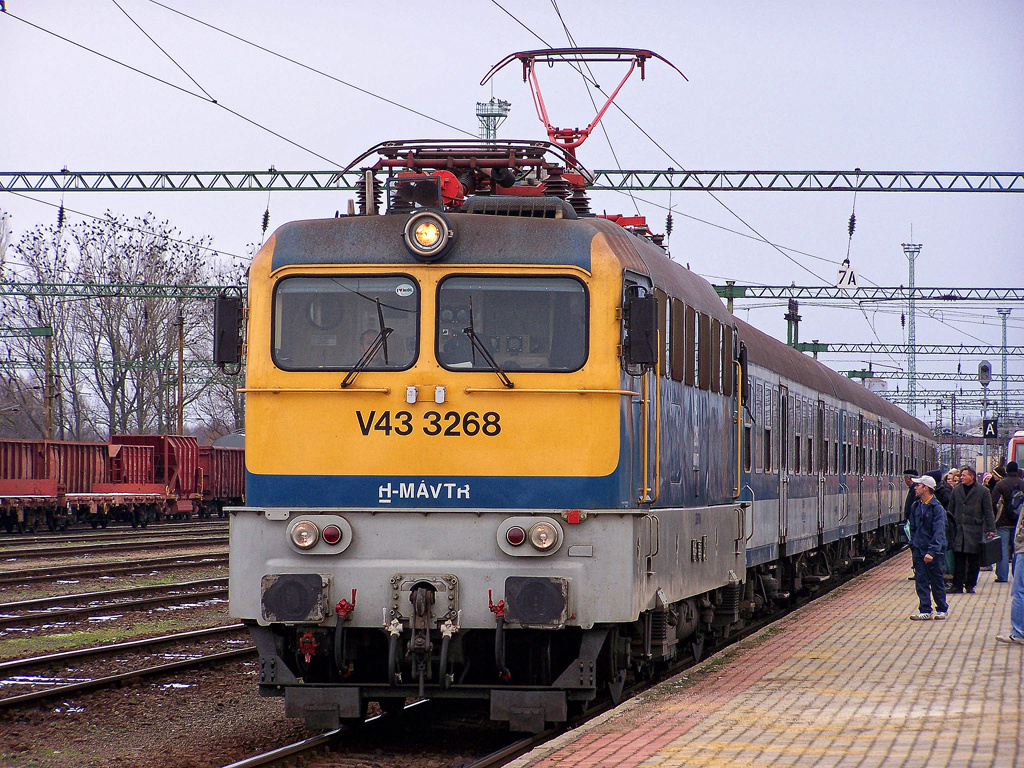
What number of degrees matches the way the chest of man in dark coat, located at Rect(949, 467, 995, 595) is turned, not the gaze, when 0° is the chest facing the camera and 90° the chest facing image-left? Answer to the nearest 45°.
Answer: approximately 45°

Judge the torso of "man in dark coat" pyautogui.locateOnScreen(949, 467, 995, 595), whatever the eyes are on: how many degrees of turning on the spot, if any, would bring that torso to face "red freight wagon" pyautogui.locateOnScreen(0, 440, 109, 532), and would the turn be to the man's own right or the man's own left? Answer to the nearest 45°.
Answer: approximately 90° to the man's own right

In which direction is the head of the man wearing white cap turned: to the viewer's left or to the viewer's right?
to the viewer's left

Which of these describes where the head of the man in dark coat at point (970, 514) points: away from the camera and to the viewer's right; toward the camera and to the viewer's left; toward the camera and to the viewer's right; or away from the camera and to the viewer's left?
toward the camera and to the viewer's left

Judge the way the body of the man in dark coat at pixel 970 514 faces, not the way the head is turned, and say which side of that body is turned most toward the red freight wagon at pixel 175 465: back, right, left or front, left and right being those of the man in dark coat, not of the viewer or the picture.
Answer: right

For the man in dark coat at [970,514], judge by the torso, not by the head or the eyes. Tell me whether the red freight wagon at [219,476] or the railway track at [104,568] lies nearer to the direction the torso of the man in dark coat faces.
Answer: the railway track

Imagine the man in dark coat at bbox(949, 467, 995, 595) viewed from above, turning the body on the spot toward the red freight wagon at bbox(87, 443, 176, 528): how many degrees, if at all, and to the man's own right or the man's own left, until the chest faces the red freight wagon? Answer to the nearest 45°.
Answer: approximately 90° to the man's own right

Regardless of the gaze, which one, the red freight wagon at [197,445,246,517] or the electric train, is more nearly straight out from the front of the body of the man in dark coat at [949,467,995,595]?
the electric train

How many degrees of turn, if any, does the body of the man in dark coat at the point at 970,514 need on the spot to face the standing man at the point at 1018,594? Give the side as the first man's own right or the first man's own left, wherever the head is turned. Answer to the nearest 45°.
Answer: approximately 45° to the first man's own left
